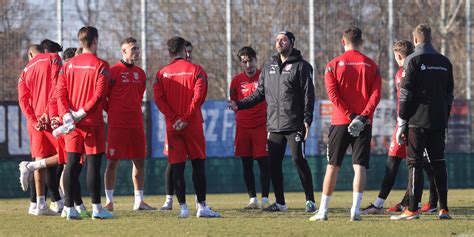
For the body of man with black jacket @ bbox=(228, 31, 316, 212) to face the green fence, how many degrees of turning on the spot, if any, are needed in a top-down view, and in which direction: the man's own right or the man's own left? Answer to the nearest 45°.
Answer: approximately 135° to the man's own right

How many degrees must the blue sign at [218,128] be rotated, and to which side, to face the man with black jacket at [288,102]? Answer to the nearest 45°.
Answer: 0° — it already faces them

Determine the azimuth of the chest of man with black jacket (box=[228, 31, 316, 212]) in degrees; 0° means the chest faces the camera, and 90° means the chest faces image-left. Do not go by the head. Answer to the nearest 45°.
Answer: approximately 45°

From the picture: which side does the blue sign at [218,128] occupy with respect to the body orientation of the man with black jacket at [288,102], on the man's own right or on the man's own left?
on the man's own right
